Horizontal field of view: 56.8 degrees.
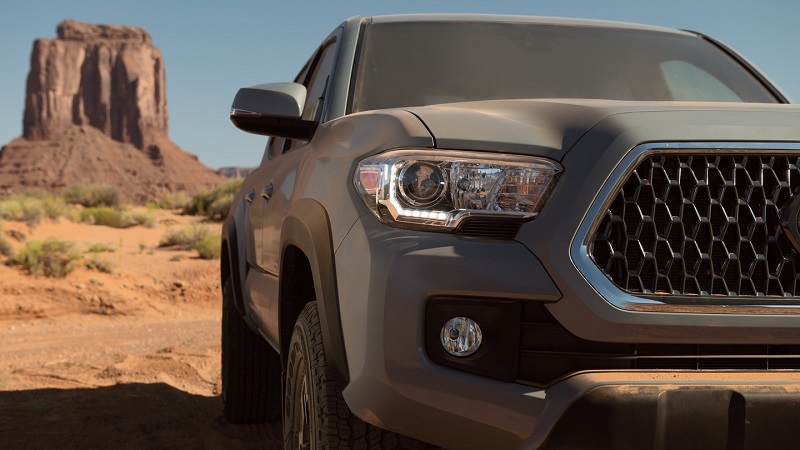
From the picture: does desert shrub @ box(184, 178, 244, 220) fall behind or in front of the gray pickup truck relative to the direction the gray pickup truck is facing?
behind

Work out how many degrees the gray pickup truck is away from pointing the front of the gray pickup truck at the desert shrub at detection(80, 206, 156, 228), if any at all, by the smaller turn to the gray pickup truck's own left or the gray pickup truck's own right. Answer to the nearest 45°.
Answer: approximately 180°

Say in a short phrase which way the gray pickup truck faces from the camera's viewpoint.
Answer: facing the viewer and to the right of the viewer

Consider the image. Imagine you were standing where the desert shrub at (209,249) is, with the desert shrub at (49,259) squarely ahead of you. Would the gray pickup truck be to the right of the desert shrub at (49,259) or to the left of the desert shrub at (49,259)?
left

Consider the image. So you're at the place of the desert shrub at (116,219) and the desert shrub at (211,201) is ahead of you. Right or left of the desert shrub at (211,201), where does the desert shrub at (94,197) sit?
left

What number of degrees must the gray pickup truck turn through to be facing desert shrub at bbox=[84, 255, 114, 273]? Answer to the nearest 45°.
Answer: approximately 180°

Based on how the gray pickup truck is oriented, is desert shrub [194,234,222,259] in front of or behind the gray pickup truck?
behind
